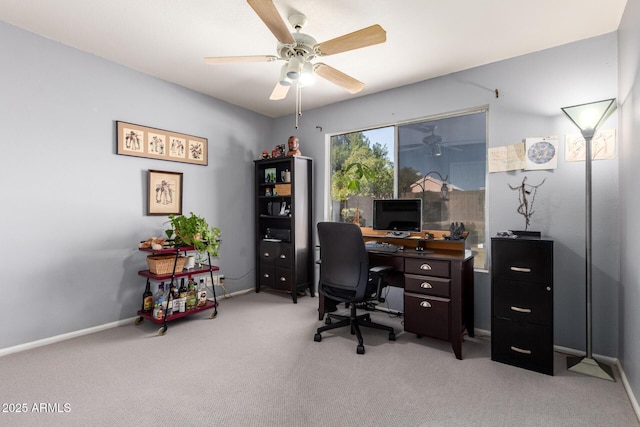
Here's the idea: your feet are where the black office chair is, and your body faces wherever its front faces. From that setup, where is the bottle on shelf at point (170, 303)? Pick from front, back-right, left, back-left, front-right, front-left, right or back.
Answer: back-left

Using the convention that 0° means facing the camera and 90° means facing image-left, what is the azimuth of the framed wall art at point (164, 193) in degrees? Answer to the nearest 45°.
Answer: approximately 315°

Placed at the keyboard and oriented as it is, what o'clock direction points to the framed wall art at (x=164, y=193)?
The framed wall art is roughly at 3 o'clock from the keyboard.

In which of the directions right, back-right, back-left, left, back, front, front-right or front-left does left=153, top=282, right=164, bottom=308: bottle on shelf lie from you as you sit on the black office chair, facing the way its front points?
back-left

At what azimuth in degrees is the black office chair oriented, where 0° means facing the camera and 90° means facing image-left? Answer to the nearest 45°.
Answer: approximately 225°

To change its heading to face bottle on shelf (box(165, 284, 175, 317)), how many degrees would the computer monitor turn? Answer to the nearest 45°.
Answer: approximately 90° to its right

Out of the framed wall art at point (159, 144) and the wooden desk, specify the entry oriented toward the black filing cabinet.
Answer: the framed wall art

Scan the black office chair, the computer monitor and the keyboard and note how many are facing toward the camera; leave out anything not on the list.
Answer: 2

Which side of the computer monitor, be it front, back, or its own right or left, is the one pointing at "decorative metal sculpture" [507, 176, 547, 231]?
left

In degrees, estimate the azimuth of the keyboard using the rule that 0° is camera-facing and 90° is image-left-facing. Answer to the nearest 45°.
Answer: approximately 0°
